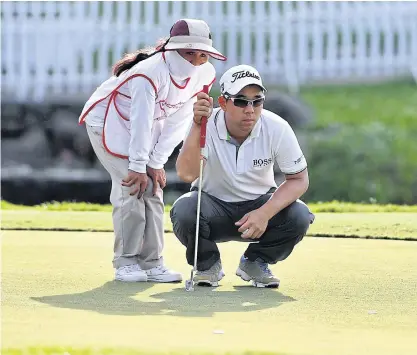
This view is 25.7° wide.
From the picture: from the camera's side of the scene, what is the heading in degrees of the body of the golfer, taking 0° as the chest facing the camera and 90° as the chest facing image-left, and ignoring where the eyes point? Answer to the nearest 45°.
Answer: approximately 0°

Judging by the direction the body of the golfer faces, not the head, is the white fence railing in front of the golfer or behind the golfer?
behind
